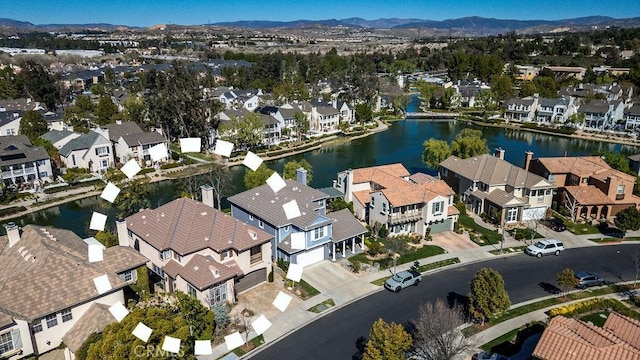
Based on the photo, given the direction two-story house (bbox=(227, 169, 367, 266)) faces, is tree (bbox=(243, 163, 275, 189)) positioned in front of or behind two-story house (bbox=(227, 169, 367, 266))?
behind

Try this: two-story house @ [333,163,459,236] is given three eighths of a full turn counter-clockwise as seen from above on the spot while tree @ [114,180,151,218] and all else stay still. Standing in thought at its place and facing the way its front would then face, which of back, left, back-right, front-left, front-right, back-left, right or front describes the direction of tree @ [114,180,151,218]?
left

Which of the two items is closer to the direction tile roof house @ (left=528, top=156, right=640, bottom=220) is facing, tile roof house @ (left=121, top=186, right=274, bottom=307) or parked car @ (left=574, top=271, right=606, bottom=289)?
the parked car

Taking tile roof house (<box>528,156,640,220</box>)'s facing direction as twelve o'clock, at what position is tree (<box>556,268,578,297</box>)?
The tree is roughly at 12 o'clock from the tile roof house.

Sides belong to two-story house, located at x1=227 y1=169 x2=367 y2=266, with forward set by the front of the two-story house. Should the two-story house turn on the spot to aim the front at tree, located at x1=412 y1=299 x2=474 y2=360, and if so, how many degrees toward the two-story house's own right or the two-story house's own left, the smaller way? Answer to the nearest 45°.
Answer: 0° — it already faces it

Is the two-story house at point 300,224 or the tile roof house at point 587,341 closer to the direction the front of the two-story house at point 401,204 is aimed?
the tile roof house

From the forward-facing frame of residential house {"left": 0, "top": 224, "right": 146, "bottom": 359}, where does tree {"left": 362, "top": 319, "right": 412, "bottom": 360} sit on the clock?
The tree is roughly at 12 o'clock from the residential house.

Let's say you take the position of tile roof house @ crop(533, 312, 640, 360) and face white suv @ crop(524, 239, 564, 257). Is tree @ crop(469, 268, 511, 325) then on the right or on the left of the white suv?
left

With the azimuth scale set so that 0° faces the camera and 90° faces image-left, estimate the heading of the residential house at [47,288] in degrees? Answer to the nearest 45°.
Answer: approximately 315°

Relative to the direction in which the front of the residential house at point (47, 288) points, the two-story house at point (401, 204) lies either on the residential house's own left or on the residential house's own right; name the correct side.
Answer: on the residential house's own left

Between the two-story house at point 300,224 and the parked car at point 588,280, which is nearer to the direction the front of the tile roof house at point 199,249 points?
the parked car

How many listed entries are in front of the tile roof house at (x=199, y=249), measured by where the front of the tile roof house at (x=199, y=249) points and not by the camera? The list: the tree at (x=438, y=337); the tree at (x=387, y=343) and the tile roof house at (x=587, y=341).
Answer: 3

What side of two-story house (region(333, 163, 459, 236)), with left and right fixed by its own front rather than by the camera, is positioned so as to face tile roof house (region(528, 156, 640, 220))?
left
